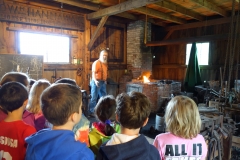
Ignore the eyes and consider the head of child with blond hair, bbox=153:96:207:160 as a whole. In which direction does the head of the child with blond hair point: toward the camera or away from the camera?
away from the camera

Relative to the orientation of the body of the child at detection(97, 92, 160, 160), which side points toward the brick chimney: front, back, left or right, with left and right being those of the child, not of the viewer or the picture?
front

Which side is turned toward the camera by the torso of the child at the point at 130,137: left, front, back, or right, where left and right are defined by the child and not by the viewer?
back

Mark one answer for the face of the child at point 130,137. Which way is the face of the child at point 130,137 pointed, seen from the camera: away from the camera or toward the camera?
away from the camera

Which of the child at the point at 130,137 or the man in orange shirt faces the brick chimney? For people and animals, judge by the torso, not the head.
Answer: the child

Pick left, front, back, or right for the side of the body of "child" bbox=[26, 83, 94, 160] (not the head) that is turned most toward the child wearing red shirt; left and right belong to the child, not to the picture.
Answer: left

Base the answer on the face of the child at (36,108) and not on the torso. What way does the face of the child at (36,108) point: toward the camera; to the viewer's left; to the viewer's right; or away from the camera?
away from the camera

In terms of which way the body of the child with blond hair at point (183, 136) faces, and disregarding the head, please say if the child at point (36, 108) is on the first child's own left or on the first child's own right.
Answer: on the first child's own left

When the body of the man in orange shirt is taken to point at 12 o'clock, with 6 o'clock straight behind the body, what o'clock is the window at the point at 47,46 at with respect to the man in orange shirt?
The window is roughly at 5 o'clock from the man in orange shirt.

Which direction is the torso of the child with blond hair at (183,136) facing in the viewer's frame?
away from the camera

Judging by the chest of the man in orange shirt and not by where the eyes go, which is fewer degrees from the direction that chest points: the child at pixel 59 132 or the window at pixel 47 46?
the child

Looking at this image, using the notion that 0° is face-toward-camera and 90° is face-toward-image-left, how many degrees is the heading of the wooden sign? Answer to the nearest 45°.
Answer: approximately 315°

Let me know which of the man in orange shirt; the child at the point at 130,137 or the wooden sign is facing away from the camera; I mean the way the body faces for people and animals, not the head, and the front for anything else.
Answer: the child

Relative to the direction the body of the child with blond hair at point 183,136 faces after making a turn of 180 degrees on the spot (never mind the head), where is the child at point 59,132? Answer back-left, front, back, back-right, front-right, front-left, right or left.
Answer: front-right

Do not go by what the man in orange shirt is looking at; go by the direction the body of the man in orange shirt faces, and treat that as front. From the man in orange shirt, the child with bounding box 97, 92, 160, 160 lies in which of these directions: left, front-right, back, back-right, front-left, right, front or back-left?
front-right

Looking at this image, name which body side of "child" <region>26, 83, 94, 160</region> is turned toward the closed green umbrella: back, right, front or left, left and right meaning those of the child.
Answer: front

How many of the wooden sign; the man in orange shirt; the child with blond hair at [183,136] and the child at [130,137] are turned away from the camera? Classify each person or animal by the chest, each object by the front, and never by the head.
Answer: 2

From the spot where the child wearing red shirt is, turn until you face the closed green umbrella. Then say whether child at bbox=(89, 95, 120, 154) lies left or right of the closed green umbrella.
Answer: right
